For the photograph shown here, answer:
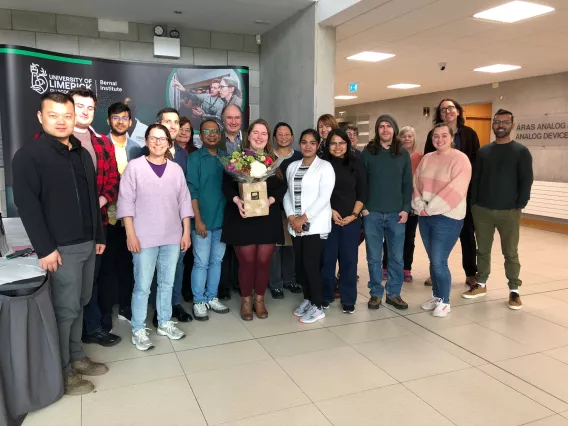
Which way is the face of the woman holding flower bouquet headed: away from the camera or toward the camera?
toward the camera

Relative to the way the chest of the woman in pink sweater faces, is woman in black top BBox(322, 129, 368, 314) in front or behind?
in front

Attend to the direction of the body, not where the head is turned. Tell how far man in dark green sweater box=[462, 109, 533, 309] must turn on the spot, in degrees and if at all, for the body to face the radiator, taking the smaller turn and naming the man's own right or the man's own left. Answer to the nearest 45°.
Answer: approximately 180°

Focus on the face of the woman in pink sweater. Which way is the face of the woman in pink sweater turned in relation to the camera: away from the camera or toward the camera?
toward the camera

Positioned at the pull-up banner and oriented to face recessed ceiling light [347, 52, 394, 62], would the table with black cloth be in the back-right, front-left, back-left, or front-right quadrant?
back-right

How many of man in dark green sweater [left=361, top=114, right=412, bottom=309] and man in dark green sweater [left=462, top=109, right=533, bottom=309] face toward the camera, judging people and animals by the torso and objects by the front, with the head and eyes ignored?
2

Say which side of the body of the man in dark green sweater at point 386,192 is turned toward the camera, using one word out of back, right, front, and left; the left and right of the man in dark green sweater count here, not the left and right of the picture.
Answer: front

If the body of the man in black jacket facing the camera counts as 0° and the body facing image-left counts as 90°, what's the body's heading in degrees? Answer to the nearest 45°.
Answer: approximately 315°

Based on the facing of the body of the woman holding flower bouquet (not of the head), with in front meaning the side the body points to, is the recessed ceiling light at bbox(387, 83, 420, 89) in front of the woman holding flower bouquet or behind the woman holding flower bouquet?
behind

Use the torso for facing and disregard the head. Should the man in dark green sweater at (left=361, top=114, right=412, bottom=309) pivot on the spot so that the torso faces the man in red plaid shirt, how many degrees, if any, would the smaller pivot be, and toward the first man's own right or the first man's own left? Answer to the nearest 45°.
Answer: approximately 45° to the first man's own right
